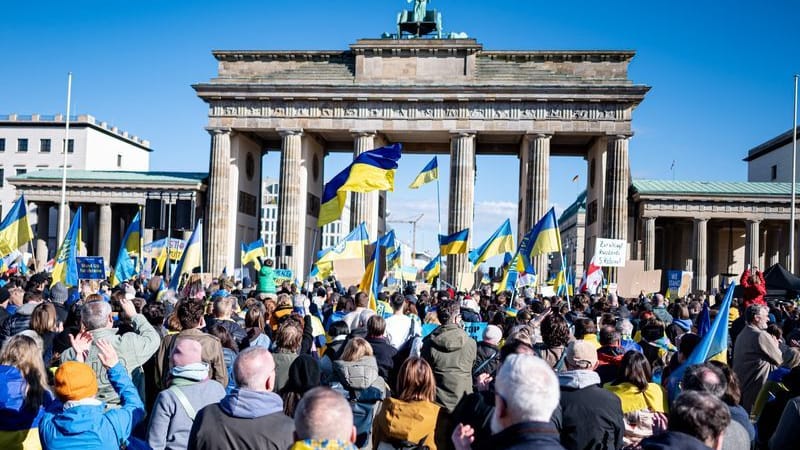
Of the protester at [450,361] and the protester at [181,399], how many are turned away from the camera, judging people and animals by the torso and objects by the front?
2

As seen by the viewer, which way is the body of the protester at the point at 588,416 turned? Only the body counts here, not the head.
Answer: away from the camera

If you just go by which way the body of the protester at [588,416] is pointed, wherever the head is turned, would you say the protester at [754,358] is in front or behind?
in front

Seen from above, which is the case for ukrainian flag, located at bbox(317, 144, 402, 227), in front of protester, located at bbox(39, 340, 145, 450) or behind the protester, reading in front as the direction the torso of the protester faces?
in front

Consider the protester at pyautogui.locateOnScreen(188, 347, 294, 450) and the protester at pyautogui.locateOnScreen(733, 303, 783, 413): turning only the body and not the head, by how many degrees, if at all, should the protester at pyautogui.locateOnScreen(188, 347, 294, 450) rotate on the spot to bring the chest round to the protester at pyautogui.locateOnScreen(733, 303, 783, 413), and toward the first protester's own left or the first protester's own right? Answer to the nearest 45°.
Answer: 0° — they already face them

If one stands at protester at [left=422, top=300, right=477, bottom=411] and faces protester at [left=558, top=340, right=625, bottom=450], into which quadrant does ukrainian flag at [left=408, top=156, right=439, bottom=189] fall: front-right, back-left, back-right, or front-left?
back-left

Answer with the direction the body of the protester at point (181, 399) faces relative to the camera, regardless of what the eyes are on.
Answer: away from the camera

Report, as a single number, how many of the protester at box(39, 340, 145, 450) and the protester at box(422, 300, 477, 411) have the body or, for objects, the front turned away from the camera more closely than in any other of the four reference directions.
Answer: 2

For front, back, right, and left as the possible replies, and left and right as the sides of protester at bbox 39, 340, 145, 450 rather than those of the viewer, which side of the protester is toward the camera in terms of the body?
back

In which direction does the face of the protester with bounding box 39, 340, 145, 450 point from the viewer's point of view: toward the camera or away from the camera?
away from the camera

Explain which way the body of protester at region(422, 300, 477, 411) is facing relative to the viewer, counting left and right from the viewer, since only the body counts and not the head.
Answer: facing away from the viewer

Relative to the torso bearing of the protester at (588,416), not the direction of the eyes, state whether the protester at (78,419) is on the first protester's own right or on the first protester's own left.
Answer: on the first protester's own left

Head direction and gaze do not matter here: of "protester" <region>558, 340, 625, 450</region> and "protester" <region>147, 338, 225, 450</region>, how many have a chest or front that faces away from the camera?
2
